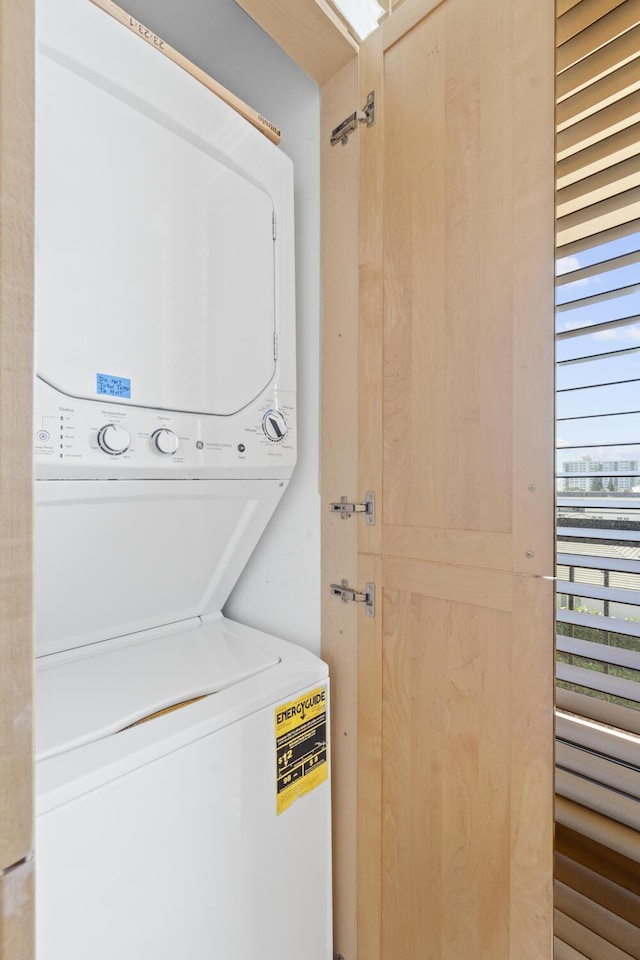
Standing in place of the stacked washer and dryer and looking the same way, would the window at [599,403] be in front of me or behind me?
in front

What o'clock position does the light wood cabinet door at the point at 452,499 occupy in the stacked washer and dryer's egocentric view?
The light wood cabinet door is roughly at 11 o'clock from the stacked washer and dryer.

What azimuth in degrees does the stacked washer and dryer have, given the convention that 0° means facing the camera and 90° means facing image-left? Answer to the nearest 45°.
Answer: approximately 315°
